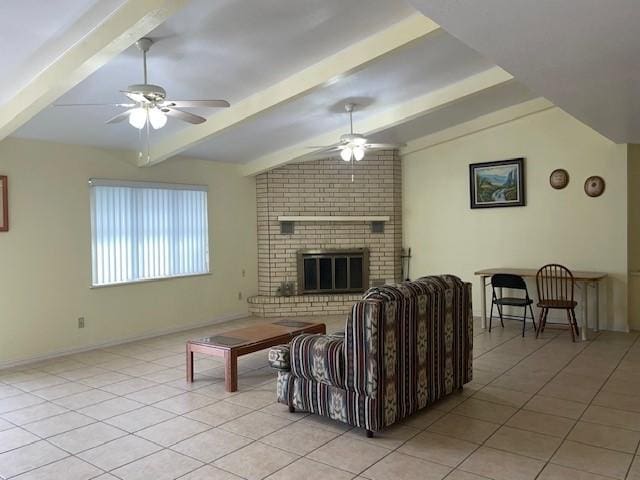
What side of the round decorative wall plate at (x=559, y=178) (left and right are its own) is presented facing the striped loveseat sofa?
front

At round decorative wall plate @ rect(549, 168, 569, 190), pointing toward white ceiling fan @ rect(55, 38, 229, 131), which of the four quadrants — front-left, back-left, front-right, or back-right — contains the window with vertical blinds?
front-right

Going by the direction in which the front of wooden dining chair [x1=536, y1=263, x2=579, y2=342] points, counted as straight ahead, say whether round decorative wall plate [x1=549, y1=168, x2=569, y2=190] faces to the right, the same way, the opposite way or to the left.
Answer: the opposite way

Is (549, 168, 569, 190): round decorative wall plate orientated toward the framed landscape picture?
no

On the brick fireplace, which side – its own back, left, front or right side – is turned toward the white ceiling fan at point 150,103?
front

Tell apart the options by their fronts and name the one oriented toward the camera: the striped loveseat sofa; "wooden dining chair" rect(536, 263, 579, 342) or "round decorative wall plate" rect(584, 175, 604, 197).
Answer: the round decorative wall plate

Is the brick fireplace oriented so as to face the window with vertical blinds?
no

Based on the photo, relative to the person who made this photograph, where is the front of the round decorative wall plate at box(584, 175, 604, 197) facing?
facing the viewer

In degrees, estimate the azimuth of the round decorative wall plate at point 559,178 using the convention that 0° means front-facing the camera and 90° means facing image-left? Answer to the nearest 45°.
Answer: approximately 0°

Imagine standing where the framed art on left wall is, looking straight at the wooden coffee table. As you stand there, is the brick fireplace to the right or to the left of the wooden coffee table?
left

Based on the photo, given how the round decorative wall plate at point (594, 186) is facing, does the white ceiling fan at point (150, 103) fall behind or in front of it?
in front

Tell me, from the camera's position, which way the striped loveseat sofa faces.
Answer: facing away from the viewer and to the left of the viewer

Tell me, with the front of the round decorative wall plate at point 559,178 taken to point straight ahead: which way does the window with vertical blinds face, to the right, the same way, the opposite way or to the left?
to the left

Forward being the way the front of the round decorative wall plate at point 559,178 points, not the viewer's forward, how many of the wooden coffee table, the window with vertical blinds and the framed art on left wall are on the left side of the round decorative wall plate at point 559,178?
0

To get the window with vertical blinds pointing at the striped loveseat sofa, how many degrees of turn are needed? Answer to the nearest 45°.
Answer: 0° — it already faces it

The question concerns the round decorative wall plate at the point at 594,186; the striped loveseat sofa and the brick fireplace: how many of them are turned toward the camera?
2

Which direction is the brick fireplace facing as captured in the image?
toward the camera

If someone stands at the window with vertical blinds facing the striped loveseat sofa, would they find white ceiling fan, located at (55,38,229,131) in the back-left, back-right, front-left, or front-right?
front-right
